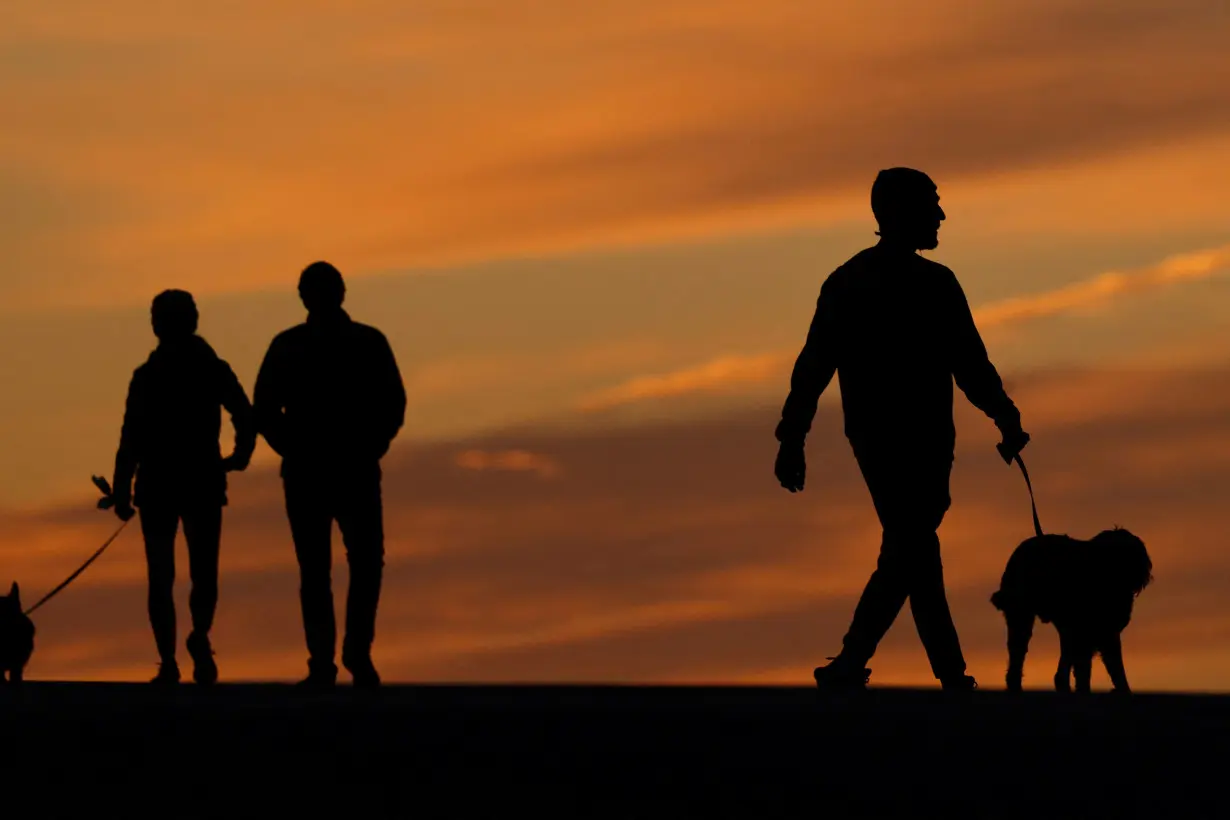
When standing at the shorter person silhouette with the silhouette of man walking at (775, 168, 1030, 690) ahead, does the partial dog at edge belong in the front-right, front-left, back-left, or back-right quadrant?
back-right

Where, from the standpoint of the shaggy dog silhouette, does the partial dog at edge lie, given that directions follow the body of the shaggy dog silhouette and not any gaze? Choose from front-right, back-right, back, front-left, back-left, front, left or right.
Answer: back

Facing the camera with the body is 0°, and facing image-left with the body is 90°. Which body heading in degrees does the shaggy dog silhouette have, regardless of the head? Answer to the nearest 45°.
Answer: approximately 270°

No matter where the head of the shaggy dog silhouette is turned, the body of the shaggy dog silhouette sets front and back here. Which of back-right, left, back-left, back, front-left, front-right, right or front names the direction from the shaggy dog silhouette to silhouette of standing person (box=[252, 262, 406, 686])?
back-right

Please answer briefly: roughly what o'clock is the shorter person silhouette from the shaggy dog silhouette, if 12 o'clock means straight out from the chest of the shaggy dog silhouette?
The shorter person silhouette is roughly at 5 o'clock from the shaggy dog silhouette.
